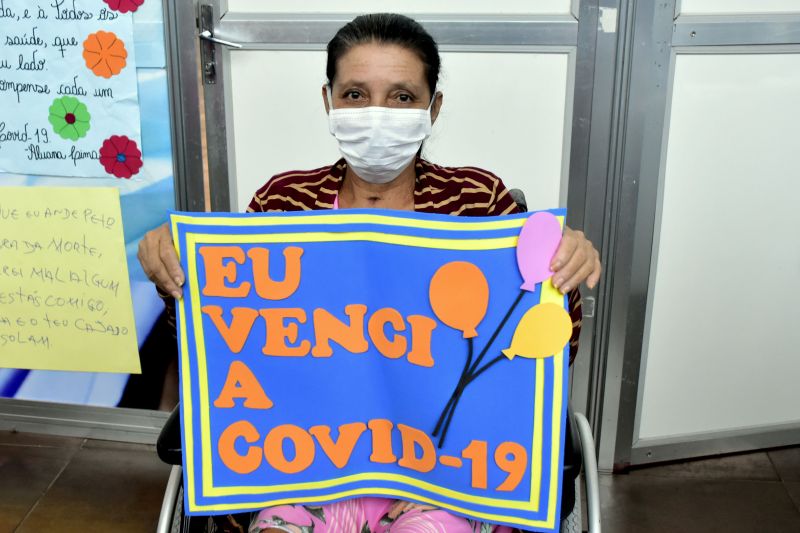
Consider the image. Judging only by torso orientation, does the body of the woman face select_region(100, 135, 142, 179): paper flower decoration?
no

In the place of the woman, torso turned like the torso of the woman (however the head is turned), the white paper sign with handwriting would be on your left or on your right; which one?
on your right

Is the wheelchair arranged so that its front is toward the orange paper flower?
no

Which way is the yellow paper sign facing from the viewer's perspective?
toward the camera

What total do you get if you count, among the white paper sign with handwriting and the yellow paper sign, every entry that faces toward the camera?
2

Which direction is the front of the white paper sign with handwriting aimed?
toward the camera

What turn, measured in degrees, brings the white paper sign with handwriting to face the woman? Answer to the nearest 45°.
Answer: approximately 45° to its left

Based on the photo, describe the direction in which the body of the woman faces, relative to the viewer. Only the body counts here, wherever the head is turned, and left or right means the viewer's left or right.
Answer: facing the viewer

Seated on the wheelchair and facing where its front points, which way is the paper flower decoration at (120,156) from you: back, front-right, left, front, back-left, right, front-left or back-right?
back-right

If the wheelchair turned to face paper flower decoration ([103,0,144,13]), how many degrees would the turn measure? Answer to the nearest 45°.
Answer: approximately 135° to its right

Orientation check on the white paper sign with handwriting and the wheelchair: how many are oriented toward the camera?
2

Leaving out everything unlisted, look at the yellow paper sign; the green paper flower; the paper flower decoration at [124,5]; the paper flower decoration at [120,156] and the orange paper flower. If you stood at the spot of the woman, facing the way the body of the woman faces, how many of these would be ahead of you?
0

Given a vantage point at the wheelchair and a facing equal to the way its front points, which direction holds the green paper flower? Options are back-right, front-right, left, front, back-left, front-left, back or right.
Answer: back-right

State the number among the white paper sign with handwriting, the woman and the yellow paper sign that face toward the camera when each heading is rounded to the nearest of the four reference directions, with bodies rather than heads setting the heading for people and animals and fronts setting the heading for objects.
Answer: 3

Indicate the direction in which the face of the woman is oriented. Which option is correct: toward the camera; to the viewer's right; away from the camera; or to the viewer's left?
toward the camera

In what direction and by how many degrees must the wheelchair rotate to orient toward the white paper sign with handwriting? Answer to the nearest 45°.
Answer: approximately 135° to its right
